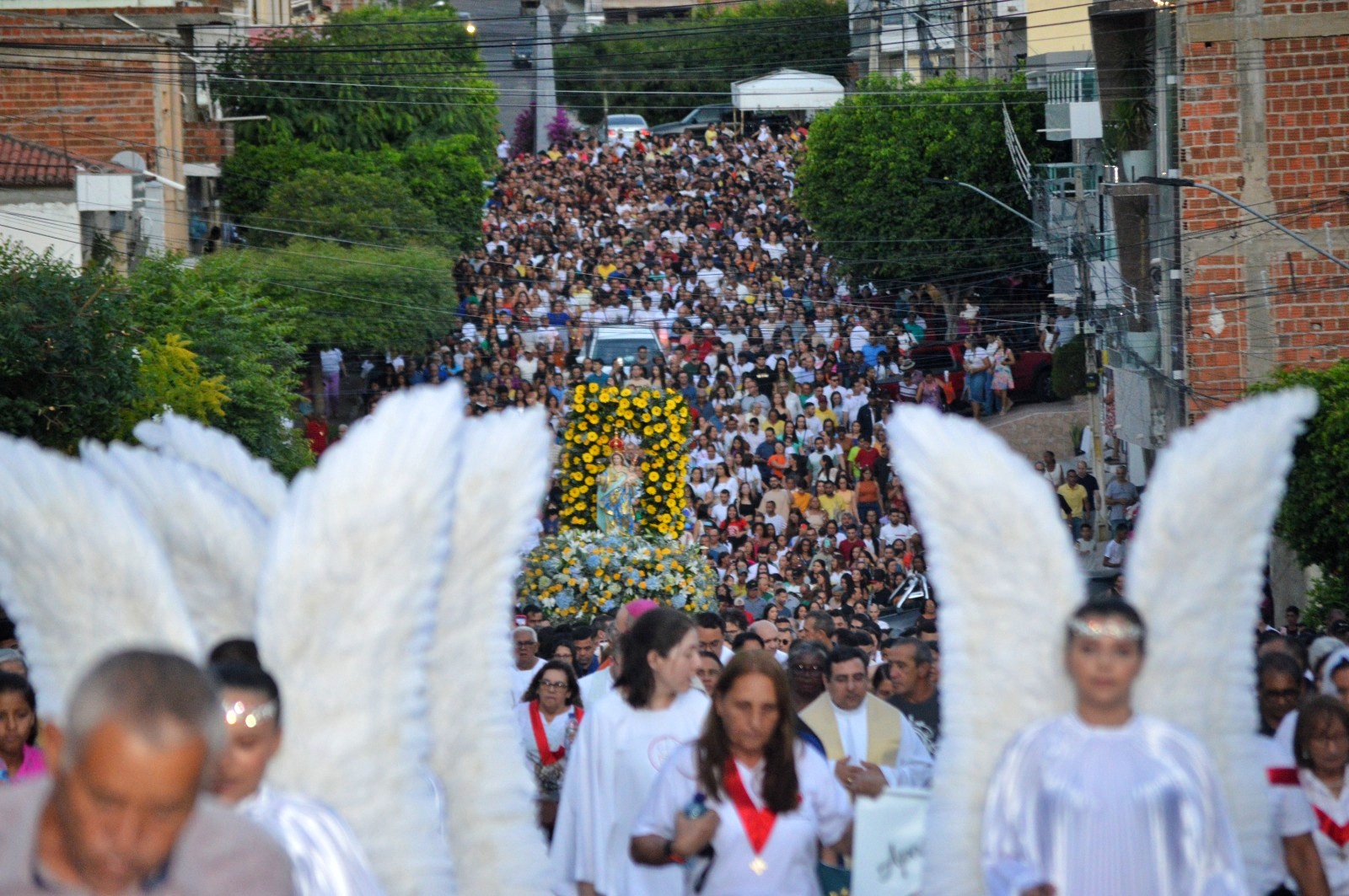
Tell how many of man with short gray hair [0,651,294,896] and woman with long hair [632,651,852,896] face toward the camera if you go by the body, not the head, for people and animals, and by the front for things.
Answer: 2

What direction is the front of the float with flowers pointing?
toward the camera

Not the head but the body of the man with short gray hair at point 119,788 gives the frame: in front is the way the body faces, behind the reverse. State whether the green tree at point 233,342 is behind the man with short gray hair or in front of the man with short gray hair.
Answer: behind

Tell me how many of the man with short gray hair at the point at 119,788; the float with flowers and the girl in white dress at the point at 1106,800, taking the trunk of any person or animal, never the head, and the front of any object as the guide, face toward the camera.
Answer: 3

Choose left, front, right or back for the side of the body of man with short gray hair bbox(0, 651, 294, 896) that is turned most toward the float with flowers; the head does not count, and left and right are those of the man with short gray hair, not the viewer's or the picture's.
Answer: back

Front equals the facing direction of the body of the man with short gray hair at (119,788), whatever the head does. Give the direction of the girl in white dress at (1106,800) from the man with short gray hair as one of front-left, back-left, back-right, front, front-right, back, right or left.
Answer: back-left

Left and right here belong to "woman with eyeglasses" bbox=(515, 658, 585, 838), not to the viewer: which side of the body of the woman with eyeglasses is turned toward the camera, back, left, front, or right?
front

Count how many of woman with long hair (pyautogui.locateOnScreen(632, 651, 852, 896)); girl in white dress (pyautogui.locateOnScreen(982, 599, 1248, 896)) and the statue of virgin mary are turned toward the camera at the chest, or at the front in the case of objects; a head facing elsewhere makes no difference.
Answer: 3

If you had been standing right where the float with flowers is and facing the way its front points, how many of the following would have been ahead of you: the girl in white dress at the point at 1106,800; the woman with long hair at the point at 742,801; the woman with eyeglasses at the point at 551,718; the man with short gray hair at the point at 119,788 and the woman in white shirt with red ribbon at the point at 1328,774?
5
